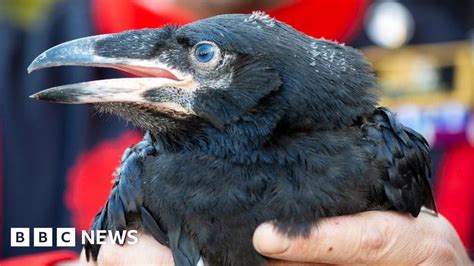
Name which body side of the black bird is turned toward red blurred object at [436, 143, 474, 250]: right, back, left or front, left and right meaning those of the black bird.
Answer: back

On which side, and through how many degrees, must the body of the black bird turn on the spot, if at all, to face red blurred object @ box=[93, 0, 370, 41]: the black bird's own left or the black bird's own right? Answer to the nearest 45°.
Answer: approximately 135° to the black bird's own right

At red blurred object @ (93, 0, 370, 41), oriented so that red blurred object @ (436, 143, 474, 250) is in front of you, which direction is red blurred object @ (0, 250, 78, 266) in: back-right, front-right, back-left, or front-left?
back-right

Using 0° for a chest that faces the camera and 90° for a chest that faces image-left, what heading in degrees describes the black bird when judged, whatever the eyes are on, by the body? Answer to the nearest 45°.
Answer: approximately 45°

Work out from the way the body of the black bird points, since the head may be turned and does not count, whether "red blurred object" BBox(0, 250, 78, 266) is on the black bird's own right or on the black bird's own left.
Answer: on the black bird's own right
